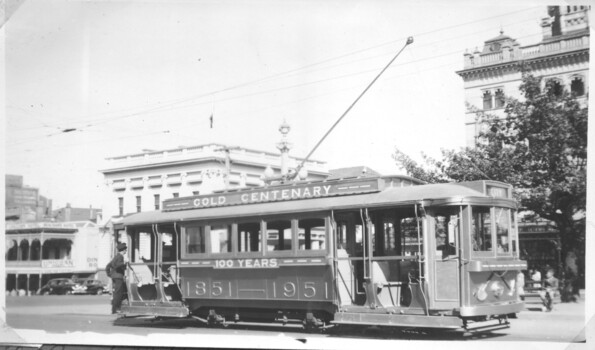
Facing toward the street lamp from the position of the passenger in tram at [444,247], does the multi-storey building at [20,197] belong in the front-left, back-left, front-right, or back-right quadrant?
front-left

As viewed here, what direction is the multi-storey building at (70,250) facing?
toward the camera

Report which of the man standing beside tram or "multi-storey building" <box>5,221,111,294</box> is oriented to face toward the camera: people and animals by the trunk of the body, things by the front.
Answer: the multi-storey building

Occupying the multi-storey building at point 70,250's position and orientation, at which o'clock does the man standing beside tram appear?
The man standing beside tram is roughly at 12 o'clock from the multi-storey building.

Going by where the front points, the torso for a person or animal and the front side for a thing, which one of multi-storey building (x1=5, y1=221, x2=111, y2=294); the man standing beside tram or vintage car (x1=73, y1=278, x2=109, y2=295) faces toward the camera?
the multi-storey building

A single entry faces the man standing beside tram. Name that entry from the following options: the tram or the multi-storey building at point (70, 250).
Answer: the multi-storey building
